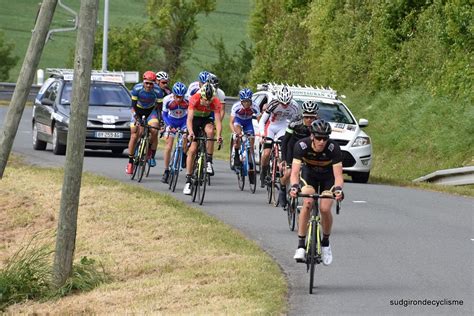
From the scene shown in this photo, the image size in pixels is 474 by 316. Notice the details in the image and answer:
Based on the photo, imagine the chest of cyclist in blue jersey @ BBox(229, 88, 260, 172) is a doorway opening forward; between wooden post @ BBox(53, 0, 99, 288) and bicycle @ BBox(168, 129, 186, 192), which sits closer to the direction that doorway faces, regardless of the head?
the wooden post

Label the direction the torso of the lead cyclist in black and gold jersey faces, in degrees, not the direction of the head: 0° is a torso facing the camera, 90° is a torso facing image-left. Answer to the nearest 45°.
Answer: approximately 0°

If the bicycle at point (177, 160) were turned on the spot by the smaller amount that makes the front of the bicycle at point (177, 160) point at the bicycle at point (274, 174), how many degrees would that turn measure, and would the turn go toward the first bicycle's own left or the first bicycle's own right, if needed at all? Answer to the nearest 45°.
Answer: approximately 45° to the first bicycle's own left

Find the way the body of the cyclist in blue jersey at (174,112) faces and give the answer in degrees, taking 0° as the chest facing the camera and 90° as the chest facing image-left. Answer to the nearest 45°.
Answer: approximately 0°

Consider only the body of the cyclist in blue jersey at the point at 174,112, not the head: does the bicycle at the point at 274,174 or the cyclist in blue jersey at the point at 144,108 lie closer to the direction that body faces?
the bicycle
